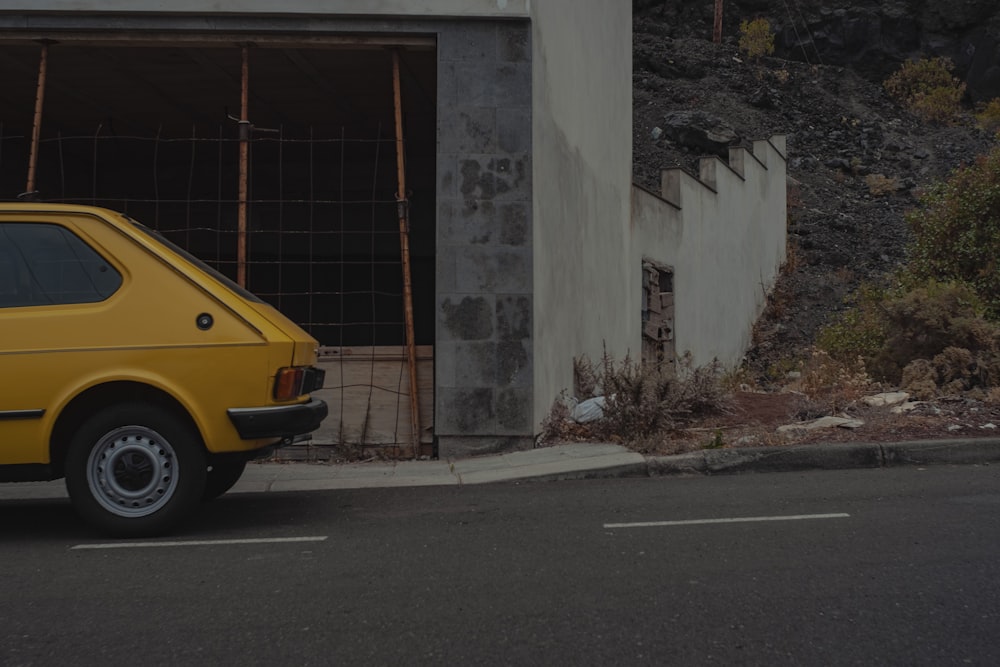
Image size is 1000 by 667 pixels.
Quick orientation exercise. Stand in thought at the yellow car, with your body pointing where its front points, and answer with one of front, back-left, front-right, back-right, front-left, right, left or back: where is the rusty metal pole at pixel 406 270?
back-right

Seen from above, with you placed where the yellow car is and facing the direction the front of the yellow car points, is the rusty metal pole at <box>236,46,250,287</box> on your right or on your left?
on your right

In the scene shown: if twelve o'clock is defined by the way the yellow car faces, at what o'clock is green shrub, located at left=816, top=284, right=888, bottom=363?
The green shrub is roughly at 5 o'clock from the yellow car.

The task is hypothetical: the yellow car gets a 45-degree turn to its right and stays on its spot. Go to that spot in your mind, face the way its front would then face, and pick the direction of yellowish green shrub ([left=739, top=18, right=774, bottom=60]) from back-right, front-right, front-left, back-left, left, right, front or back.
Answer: right

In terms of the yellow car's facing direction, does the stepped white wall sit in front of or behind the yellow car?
behind

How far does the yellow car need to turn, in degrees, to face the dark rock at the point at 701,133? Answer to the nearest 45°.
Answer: approximately 135° to its right

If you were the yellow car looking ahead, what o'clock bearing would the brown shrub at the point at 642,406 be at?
The brown shrub is roughly at 5 o'clock from the yellow car.

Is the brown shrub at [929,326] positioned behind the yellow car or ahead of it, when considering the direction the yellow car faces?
behind

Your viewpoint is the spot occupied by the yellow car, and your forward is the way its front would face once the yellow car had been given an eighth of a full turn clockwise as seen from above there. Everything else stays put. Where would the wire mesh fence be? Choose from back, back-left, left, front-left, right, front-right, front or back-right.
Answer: front-right

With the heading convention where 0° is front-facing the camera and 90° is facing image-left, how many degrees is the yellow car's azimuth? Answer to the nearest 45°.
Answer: approximately 90°

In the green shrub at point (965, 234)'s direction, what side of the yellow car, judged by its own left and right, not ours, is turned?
back

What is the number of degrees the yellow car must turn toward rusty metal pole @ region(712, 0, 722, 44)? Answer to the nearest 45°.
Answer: approximately 135° to its right

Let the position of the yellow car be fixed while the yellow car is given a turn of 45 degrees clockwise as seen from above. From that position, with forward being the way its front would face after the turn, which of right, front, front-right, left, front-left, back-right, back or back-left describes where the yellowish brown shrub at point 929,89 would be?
right

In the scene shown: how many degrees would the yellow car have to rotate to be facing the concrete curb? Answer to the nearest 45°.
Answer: approximately 180°
